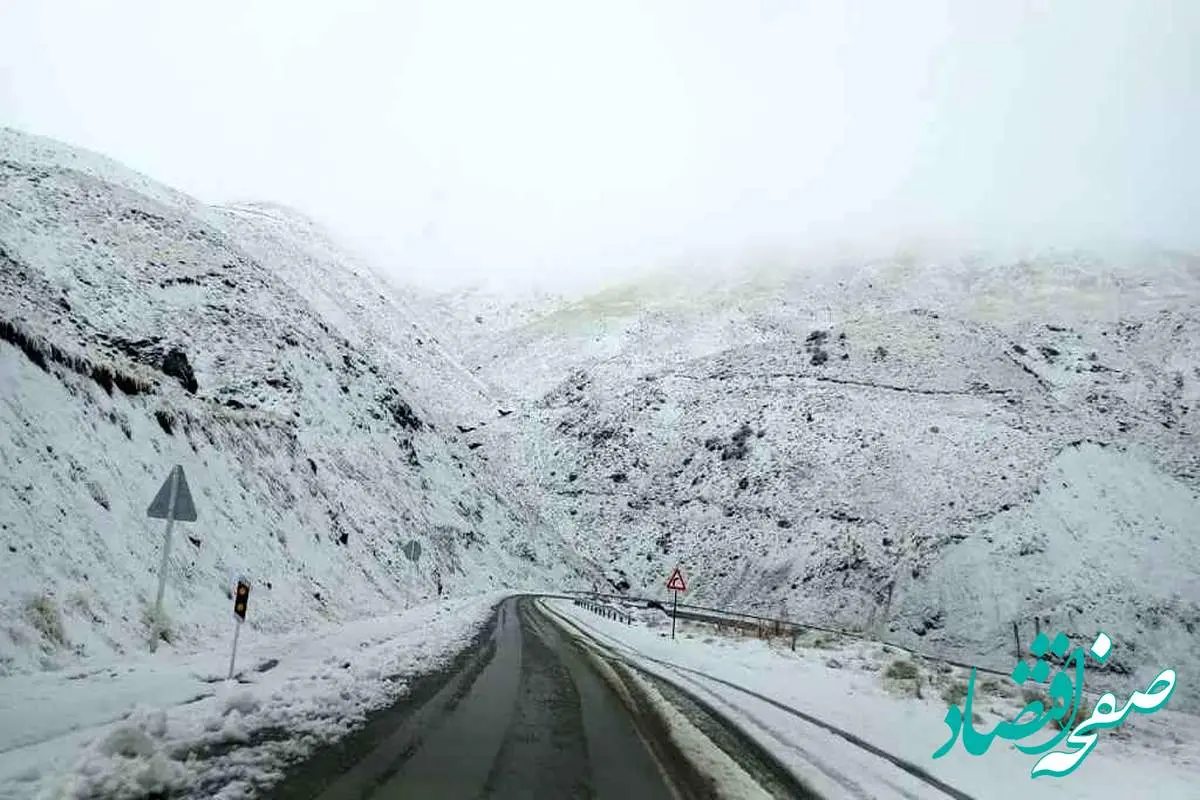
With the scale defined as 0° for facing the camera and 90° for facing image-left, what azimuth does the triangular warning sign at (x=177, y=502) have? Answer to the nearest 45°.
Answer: approximately 180°

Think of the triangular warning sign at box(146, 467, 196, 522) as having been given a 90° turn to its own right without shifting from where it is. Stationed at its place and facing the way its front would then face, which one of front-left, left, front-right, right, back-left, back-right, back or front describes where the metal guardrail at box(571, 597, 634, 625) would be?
front-left
